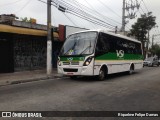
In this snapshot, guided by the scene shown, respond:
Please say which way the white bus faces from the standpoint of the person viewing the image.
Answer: facing the viewer and to the left of the viewer

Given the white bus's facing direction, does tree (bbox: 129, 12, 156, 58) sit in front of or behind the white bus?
behind
